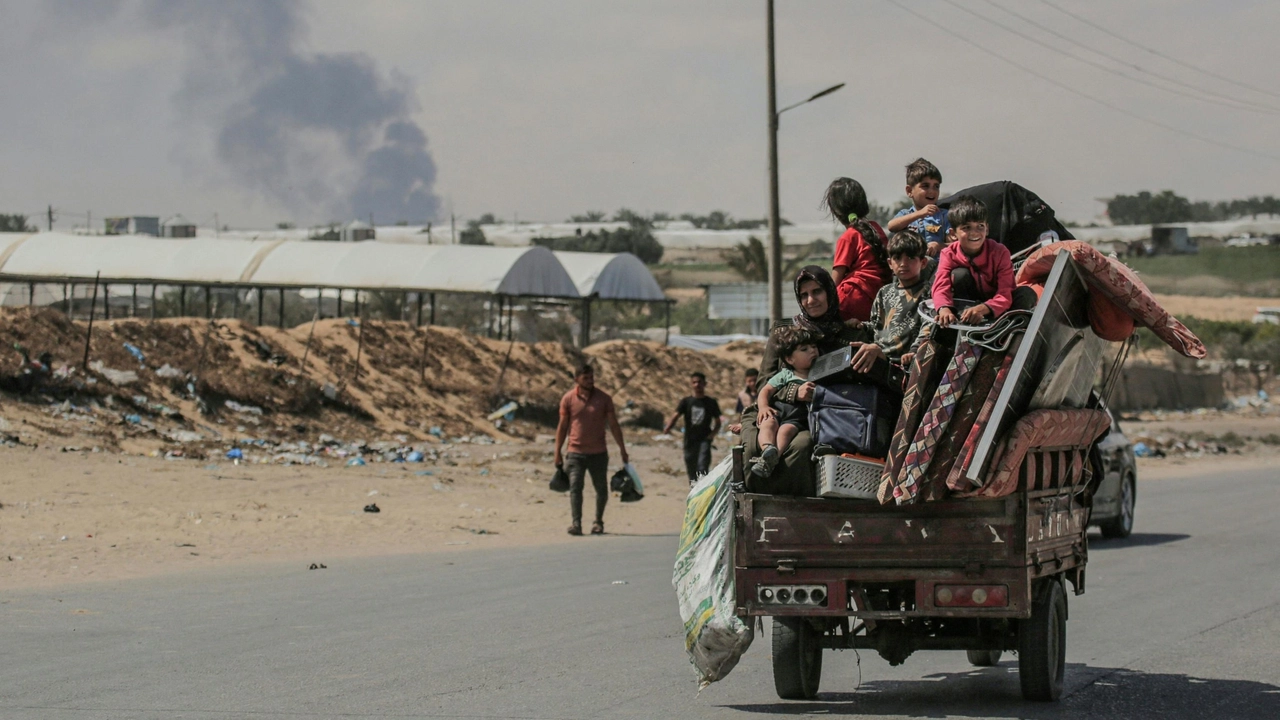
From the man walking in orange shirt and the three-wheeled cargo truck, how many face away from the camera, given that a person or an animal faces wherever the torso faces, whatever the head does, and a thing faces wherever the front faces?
1

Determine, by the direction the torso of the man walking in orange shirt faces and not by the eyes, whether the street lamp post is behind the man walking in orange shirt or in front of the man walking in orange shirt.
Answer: behind

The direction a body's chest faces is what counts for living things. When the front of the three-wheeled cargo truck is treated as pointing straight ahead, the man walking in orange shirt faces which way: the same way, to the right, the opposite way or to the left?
the opposite way

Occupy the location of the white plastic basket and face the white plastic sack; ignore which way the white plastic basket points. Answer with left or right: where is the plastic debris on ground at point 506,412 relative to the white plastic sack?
right

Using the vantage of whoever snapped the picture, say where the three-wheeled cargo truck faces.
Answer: facing away from the viewer

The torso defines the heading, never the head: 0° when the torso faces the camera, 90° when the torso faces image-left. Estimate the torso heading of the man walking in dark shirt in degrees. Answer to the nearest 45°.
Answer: approximately 0°

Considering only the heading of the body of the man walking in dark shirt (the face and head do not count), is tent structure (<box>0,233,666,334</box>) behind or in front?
behind

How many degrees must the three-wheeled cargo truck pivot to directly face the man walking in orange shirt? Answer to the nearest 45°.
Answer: approximately 45° to its left
